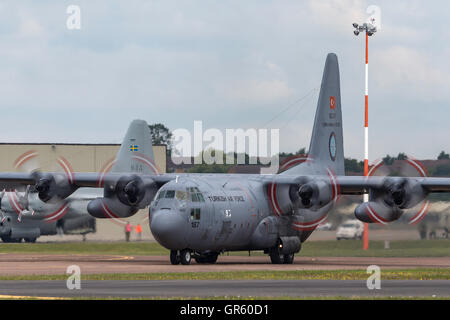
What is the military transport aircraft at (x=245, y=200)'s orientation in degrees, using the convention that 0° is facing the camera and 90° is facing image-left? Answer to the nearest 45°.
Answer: approximately 45°
